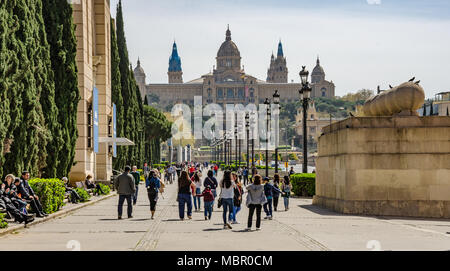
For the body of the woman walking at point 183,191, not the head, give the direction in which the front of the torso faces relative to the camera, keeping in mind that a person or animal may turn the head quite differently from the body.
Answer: away from the camera

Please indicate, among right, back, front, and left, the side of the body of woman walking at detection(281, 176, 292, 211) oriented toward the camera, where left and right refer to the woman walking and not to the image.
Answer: back

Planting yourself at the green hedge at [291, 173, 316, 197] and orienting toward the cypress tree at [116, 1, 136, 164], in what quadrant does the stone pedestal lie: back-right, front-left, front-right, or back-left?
back-left

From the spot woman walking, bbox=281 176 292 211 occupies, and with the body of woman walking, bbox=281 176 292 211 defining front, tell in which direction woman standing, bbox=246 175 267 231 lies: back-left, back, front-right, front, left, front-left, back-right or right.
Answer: back

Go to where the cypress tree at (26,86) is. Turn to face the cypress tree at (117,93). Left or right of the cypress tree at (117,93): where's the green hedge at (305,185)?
right
